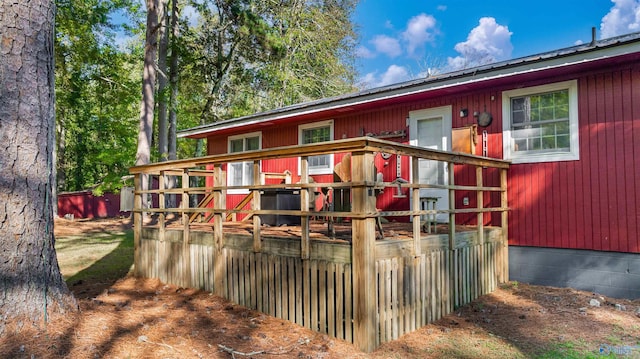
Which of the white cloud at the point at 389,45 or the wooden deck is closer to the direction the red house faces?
the wooden deck

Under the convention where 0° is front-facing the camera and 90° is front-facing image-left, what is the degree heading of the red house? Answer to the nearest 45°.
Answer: approximately 45°

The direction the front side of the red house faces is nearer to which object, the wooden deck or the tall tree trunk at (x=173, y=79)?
the wooden deck

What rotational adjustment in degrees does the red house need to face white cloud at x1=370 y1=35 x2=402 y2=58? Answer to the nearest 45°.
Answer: approximately 135° to its right

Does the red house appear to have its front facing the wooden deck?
yes

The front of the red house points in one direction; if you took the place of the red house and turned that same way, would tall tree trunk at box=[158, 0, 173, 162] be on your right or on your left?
on your right

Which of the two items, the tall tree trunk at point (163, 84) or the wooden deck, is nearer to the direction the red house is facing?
the wooden deck

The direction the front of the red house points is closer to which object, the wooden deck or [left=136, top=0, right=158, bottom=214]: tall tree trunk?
the wooden deck

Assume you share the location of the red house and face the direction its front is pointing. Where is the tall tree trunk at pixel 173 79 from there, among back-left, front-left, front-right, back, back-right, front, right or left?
right
